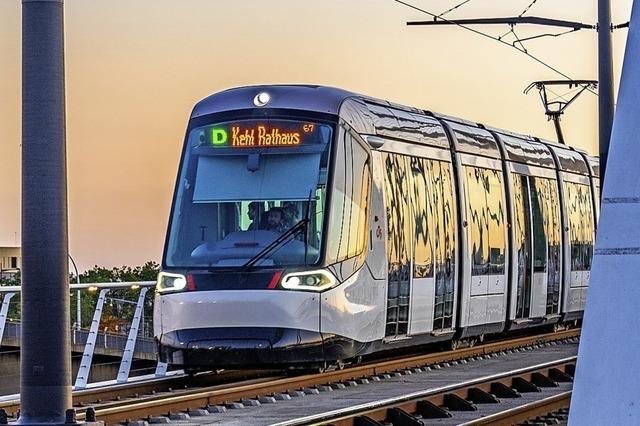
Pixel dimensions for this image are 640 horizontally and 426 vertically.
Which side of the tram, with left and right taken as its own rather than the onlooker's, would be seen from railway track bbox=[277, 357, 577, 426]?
left

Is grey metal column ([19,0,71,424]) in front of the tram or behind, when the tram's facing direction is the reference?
in front

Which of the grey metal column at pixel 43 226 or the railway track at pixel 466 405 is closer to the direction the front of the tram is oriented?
the grey metal column

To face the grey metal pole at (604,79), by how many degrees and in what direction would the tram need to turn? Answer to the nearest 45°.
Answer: approximately 180°

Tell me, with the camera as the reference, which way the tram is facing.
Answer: facing the viewer and to the left of the viewer
